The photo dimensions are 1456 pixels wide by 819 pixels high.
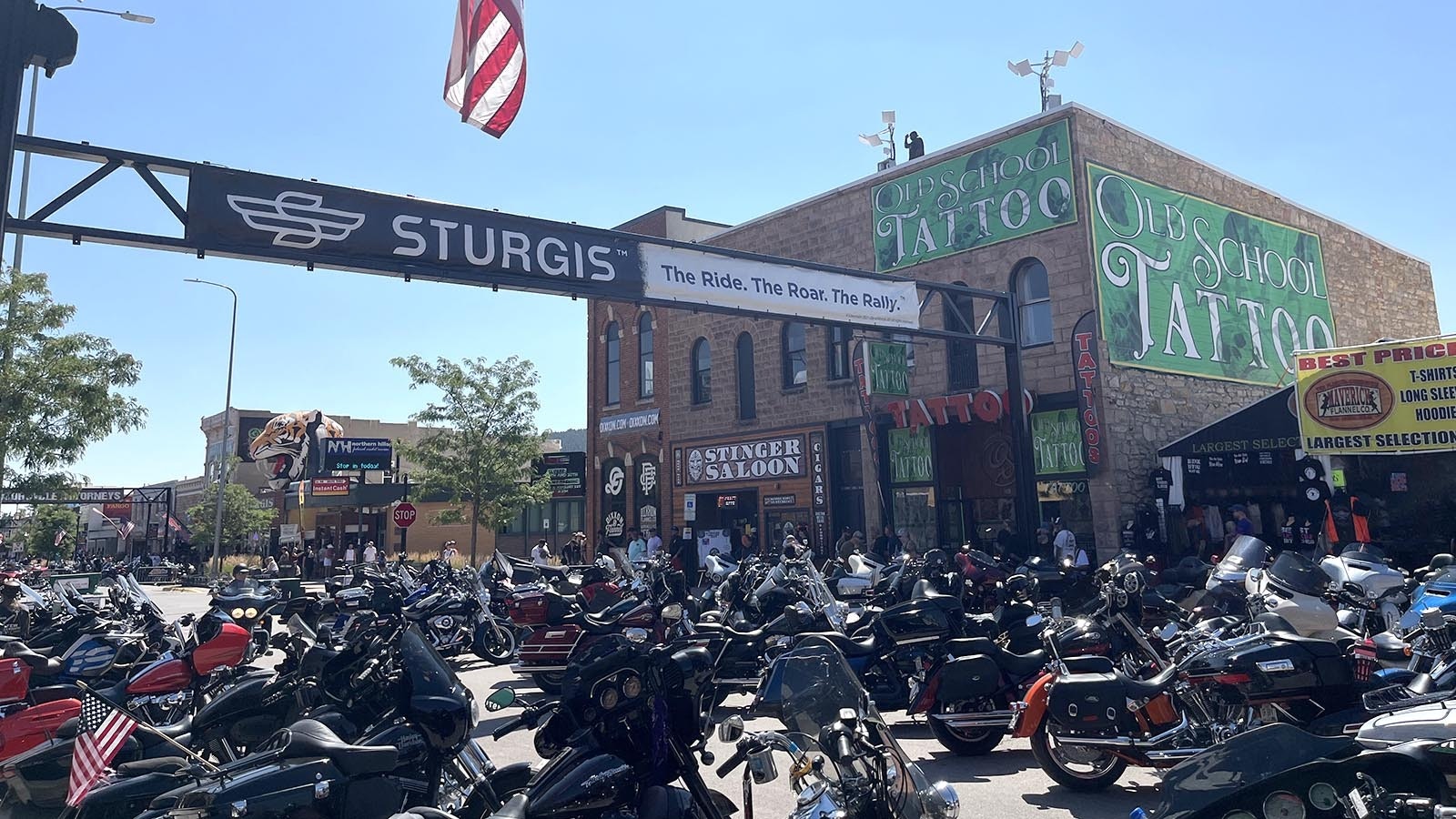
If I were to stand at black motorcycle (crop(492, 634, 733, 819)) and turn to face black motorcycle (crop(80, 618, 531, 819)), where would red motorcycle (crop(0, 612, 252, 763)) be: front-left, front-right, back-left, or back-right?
front-right

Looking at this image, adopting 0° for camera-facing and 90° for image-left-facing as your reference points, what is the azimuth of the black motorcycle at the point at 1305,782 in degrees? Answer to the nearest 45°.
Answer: approximately 135°

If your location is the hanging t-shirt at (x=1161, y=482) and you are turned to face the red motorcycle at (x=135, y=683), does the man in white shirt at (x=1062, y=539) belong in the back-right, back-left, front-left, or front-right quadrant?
front-right

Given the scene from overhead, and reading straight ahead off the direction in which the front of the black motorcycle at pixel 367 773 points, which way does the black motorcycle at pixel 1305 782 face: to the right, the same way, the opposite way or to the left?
to the left

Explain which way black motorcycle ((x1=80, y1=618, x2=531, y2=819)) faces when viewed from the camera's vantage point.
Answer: facing to the right of the viewer

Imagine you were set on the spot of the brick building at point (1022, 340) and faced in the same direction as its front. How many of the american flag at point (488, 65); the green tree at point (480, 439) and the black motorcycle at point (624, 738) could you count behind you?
0

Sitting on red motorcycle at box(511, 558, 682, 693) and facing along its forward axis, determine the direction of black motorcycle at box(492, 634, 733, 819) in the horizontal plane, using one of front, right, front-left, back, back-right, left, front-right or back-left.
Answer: back-right

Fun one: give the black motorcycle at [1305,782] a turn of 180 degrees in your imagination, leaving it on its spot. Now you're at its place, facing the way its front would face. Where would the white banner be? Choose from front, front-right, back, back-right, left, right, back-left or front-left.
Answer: back

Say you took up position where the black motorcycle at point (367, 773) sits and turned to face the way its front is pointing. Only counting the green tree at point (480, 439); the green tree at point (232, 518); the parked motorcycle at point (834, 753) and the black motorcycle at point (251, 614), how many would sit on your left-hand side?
3
